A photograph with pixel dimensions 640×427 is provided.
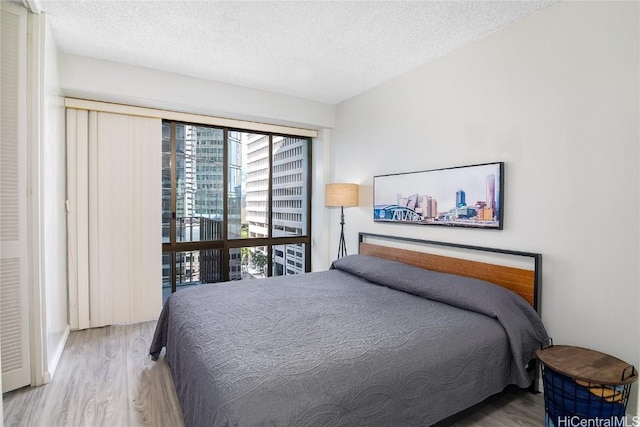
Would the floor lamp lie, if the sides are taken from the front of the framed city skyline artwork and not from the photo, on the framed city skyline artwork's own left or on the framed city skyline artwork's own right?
on the framed city skyline artwork's own right

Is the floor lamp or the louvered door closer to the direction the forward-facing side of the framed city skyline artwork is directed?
the louvered door

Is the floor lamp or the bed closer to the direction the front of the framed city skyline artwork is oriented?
the bed

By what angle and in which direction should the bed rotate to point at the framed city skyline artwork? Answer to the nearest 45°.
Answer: approximately 180°

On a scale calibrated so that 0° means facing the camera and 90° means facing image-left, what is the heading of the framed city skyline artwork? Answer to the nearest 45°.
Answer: approximately 45°

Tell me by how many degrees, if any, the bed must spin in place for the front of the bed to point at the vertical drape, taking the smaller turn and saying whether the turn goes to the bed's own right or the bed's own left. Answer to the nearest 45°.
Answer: approximately 90° to the bed's own right

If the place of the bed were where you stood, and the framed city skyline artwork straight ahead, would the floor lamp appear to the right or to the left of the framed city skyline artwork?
left

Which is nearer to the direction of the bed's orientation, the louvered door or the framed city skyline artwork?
the louvered door

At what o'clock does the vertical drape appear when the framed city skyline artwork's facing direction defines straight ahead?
The vertical drape is roughly at 1 o'clock from the framed city skyline artwork.

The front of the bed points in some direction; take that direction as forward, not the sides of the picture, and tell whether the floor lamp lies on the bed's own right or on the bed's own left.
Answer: on the bed's own right

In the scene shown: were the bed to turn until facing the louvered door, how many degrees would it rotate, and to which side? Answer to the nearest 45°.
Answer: approximately 45° to its right
